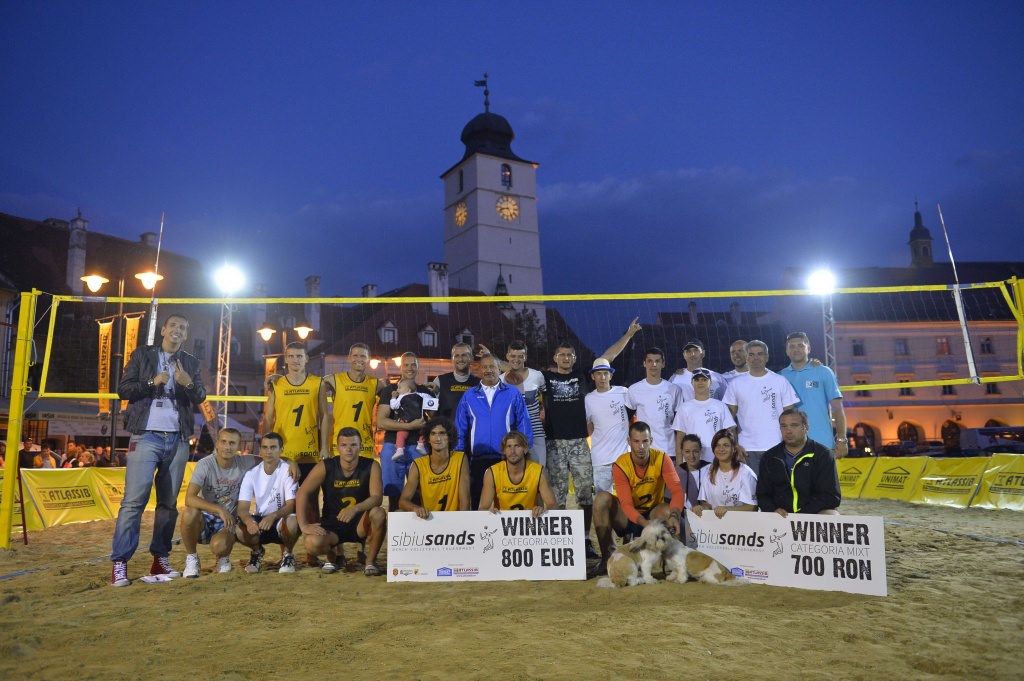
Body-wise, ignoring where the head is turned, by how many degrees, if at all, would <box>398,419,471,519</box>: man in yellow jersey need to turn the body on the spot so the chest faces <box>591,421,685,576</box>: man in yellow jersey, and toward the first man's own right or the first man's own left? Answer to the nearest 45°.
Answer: approximately 90° to the first man's own left

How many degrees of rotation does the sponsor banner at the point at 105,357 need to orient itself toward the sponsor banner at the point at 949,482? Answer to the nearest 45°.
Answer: approximately 45° to its left

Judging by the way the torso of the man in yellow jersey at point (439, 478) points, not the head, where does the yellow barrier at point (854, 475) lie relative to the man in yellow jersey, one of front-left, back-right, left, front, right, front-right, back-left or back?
back-left

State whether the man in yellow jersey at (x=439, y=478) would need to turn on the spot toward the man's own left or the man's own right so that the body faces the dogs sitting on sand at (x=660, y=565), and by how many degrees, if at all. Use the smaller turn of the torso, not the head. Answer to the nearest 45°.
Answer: approximately 45° to the man's own left

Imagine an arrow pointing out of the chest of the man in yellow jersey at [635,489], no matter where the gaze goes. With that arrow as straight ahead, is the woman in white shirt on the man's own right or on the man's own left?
on the man's own left

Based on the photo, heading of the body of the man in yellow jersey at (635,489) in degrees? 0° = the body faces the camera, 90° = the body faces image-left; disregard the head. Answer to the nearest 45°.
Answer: approximately 0°
